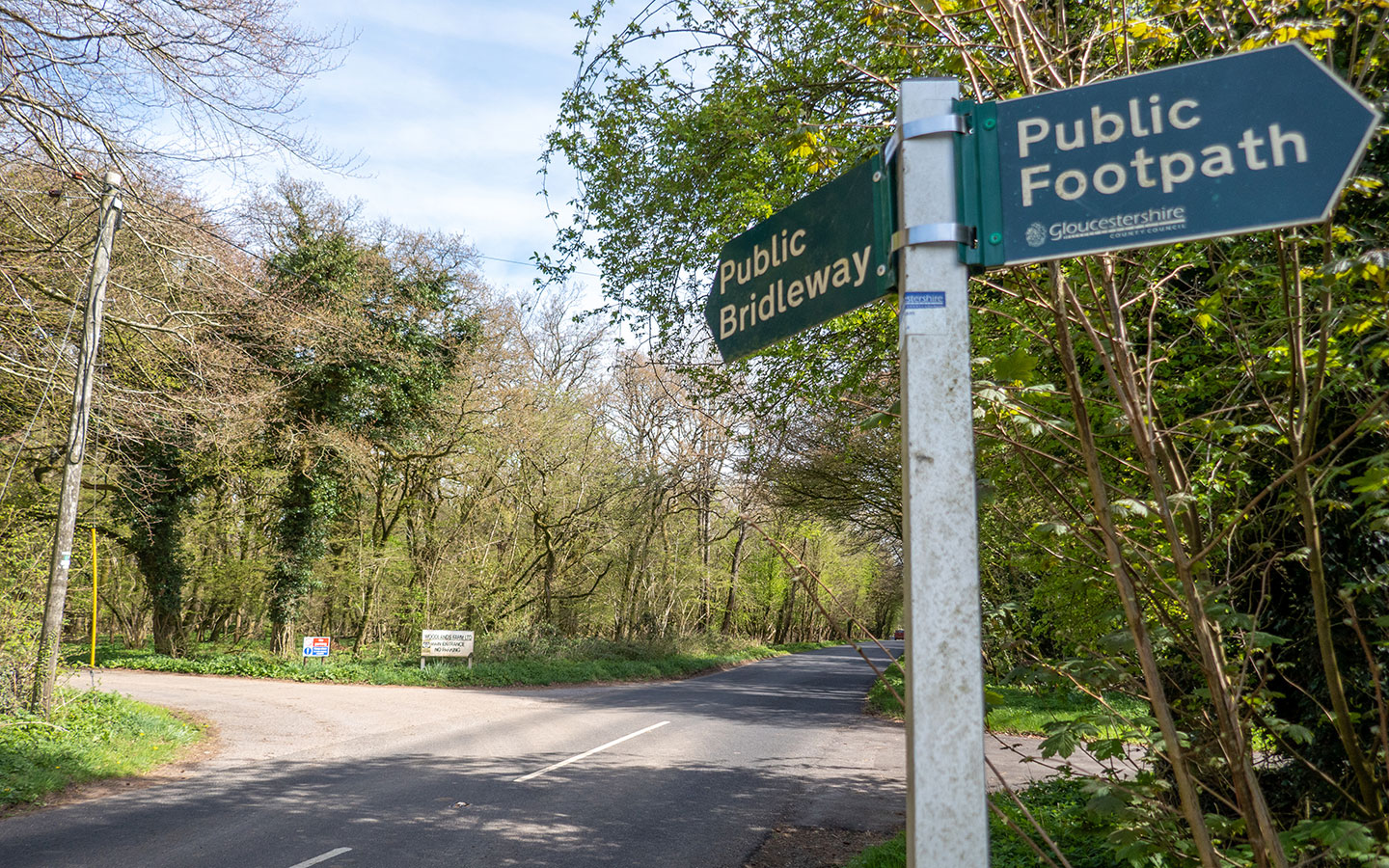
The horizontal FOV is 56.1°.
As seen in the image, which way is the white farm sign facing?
toward the camera

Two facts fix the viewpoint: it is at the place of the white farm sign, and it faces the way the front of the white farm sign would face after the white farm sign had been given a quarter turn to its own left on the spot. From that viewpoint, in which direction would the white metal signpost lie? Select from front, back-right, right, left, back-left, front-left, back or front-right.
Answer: right

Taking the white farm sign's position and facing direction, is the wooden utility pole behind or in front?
in front

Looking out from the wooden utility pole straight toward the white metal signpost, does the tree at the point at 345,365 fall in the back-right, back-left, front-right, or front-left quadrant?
back-left
